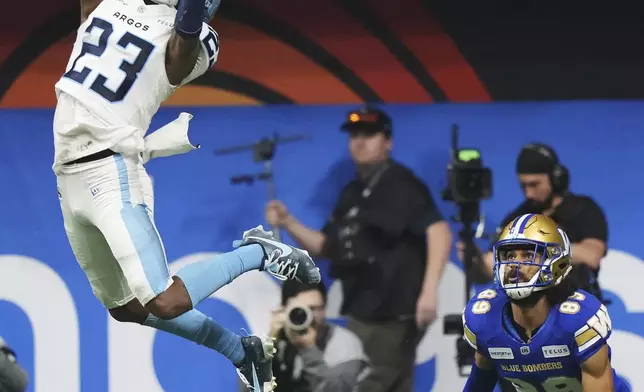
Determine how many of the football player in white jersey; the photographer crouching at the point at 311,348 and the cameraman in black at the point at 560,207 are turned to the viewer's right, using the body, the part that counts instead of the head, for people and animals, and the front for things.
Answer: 0

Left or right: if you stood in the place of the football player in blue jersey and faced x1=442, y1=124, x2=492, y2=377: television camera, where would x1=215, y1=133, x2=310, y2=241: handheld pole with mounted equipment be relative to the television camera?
left

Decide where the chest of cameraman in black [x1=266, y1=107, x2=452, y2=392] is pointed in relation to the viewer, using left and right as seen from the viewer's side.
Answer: facing the viewer and to the left of the viewer

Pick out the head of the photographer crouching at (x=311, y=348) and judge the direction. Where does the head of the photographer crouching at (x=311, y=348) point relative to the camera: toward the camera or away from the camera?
toward the camera

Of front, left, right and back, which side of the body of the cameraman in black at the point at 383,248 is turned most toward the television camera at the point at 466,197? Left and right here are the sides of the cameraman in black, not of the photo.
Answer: left

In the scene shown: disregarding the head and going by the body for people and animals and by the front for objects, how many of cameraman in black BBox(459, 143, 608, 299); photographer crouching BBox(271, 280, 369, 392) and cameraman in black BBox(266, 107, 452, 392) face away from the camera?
0

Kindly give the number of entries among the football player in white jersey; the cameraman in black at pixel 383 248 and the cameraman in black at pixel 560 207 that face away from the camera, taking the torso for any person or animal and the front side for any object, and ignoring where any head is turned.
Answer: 0

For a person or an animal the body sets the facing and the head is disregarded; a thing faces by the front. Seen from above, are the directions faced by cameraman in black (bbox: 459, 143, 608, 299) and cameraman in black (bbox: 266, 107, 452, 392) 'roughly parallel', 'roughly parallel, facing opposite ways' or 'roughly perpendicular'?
roughly parallel

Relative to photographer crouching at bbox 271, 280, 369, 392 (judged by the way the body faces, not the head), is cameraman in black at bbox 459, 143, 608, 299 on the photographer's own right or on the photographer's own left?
on the photographer's own left
